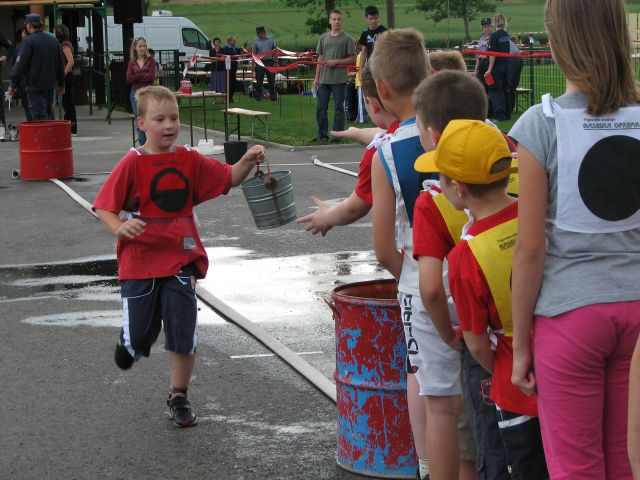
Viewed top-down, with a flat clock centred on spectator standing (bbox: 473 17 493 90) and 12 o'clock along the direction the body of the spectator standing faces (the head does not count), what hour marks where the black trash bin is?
The black trash bin is roughly at 2 o'clock from the spectator standing.

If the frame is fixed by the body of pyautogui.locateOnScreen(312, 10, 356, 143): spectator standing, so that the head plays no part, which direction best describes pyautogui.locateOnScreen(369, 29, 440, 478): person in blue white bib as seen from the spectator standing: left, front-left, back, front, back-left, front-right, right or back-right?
front

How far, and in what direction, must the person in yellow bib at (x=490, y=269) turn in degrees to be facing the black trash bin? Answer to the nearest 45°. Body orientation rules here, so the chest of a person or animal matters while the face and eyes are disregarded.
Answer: approximately 45° to their right

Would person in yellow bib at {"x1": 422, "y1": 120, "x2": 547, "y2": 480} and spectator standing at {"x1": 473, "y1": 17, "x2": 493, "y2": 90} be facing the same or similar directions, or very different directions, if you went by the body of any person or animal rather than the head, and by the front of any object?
very different directions

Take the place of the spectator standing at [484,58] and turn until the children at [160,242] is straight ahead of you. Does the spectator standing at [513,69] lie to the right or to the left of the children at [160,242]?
left

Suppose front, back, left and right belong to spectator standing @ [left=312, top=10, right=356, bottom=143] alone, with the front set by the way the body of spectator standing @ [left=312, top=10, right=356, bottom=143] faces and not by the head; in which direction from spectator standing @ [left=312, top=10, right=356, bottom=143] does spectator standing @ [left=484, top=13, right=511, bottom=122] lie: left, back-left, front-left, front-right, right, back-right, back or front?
back-left

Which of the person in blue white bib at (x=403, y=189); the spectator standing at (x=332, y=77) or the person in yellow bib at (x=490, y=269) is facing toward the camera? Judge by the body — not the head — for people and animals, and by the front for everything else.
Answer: the spectator standing

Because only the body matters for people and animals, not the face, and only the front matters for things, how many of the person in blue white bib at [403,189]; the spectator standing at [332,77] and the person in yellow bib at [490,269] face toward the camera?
1

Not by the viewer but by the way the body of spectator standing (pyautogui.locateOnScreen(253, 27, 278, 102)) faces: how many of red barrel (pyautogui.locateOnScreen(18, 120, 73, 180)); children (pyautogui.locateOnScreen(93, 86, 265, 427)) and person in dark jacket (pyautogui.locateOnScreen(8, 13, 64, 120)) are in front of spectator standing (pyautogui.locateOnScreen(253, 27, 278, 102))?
3

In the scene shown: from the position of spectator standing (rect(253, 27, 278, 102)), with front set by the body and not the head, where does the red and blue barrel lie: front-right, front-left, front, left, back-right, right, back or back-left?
front

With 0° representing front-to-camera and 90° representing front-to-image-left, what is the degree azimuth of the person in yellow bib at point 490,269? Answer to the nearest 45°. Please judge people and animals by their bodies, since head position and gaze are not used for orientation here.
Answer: approximately 135°

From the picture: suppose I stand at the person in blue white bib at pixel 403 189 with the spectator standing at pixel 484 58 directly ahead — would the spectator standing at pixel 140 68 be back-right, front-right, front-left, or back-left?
front-left

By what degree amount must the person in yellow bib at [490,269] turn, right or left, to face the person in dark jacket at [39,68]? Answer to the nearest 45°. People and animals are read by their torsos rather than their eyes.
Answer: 0° — they already face them

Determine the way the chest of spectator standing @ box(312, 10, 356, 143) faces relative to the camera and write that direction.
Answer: toward the camera

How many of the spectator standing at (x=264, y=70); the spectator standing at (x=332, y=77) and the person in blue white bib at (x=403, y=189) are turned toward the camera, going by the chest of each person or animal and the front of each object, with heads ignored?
2

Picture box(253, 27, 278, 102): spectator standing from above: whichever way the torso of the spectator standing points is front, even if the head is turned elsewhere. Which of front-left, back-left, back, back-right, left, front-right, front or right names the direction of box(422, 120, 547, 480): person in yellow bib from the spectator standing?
front

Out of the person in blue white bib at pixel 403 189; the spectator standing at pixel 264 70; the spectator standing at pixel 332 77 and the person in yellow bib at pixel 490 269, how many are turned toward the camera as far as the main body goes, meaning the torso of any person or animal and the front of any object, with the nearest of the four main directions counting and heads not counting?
2
